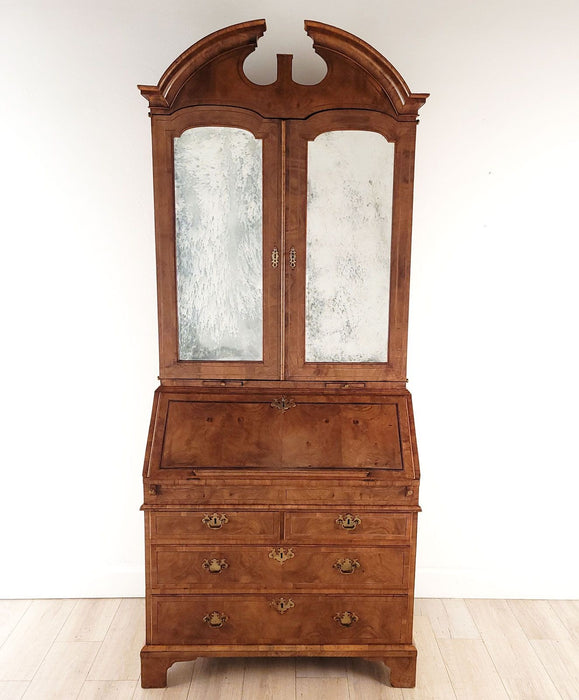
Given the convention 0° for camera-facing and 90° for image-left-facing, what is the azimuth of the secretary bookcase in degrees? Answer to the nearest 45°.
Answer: approximately 0°

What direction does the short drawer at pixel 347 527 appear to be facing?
toward the camera
